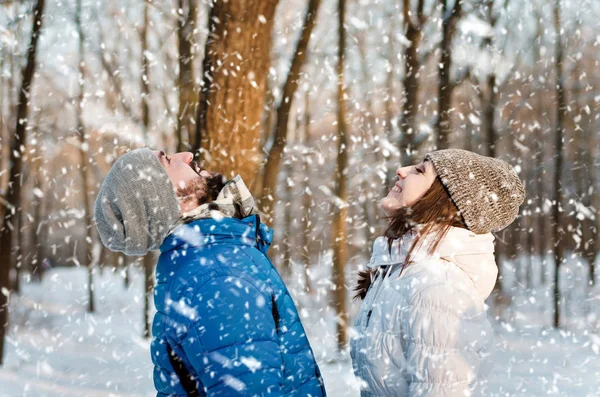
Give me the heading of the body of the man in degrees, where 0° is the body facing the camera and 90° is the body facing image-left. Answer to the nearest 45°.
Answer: approximately 270°

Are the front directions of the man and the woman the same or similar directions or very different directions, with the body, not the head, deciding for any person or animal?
very different directions

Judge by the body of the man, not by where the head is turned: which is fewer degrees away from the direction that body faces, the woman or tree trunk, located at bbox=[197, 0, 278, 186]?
the woman

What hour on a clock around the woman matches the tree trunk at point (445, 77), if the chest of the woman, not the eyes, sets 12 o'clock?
The tree trunk is roughly at 3 o'clock from the woman.

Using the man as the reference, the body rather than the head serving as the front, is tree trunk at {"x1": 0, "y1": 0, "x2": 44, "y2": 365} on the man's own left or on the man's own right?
on the man's own left

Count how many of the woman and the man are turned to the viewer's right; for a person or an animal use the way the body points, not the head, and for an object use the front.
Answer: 1

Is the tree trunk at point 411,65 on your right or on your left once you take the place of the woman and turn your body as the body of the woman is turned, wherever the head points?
on your right

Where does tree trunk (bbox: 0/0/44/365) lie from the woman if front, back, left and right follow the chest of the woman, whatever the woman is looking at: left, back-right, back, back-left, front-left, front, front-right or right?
front-right

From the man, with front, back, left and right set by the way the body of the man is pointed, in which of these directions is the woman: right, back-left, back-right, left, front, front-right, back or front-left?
front

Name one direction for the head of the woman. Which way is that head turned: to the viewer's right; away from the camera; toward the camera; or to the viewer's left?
to the viewer's left

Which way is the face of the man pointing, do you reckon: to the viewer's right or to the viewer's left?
to the viewer's right

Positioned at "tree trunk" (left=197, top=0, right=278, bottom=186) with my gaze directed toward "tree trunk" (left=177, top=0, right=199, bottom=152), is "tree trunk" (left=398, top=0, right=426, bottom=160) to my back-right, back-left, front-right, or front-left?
front-right

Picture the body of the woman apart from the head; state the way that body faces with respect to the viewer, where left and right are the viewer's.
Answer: facing to the left of the viewer

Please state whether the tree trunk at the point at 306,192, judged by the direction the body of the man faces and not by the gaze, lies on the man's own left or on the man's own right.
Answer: on the man's own left

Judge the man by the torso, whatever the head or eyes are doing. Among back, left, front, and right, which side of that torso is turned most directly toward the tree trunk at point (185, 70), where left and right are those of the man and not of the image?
left
